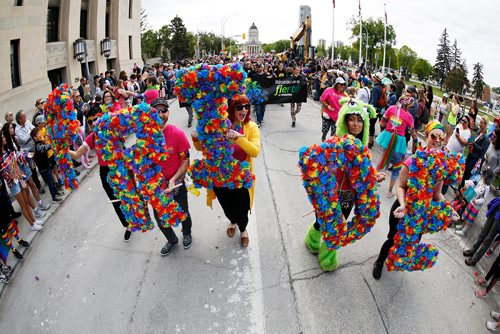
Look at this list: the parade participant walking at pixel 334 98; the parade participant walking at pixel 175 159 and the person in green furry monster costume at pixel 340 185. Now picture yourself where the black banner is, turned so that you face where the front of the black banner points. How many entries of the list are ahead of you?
3

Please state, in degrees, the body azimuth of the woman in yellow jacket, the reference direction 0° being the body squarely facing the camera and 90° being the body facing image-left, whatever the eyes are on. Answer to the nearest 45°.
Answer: approximately 0°

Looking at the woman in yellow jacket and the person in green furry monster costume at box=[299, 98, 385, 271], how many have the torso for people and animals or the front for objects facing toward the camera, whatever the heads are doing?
2

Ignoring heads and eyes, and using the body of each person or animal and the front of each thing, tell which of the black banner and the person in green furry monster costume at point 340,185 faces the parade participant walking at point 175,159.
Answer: the black banner

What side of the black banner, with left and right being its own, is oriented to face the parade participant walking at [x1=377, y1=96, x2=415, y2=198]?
front

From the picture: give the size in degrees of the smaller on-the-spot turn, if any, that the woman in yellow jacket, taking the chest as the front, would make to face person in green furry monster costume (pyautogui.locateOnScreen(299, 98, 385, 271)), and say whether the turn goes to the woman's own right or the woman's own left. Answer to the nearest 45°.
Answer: approximately 45° to the woman's own left

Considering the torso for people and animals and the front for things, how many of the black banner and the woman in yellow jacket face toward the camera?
2

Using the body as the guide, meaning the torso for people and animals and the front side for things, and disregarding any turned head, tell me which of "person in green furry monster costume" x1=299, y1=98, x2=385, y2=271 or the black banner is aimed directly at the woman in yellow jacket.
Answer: the black banner

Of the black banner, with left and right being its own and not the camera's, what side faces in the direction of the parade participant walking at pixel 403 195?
front
